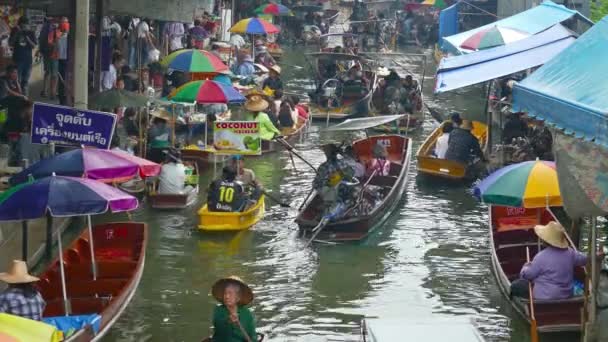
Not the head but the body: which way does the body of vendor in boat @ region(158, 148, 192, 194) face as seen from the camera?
away from the camera

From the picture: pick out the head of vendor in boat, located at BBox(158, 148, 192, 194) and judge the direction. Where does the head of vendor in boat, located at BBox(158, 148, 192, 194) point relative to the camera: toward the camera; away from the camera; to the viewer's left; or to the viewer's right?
away from the camera

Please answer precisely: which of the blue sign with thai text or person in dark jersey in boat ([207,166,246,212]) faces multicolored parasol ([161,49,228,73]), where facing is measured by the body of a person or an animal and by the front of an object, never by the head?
the person in dark jersey in boat

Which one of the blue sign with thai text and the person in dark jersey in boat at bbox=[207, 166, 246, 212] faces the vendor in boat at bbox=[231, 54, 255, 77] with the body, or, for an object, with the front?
the person in dark jersey in boat at bbox=[207, 166, 246, 212]

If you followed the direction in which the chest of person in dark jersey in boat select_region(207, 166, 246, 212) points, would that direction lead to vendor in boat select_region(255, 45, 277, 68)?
yes

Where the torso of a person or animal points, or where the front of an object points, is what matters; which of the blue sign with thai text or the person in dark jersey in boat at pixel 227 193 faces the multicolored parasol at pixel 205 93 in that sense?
the person in dark jersey in boat

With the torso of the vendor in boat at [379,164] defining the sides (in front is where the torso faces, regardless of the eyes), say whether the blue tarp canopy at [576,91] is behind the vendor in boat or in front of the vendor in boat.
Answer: behind

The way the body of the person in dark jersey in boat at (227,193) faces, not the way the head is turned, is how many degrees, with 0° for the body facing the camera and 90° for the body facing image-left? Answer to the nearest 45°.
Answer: approximately 180°

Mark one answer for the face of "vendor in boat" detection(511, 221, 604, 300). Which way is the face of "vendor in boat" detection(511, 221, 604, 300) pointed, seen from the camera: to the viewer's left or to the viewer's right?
to the viewer's left

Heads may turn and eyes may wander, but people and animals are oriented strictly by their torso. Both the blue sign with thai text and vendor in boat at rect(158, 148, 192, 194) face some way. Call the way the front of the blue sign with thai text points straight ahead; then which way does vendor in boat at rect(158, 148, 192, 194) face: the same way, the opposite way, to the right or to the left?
the opposite way
